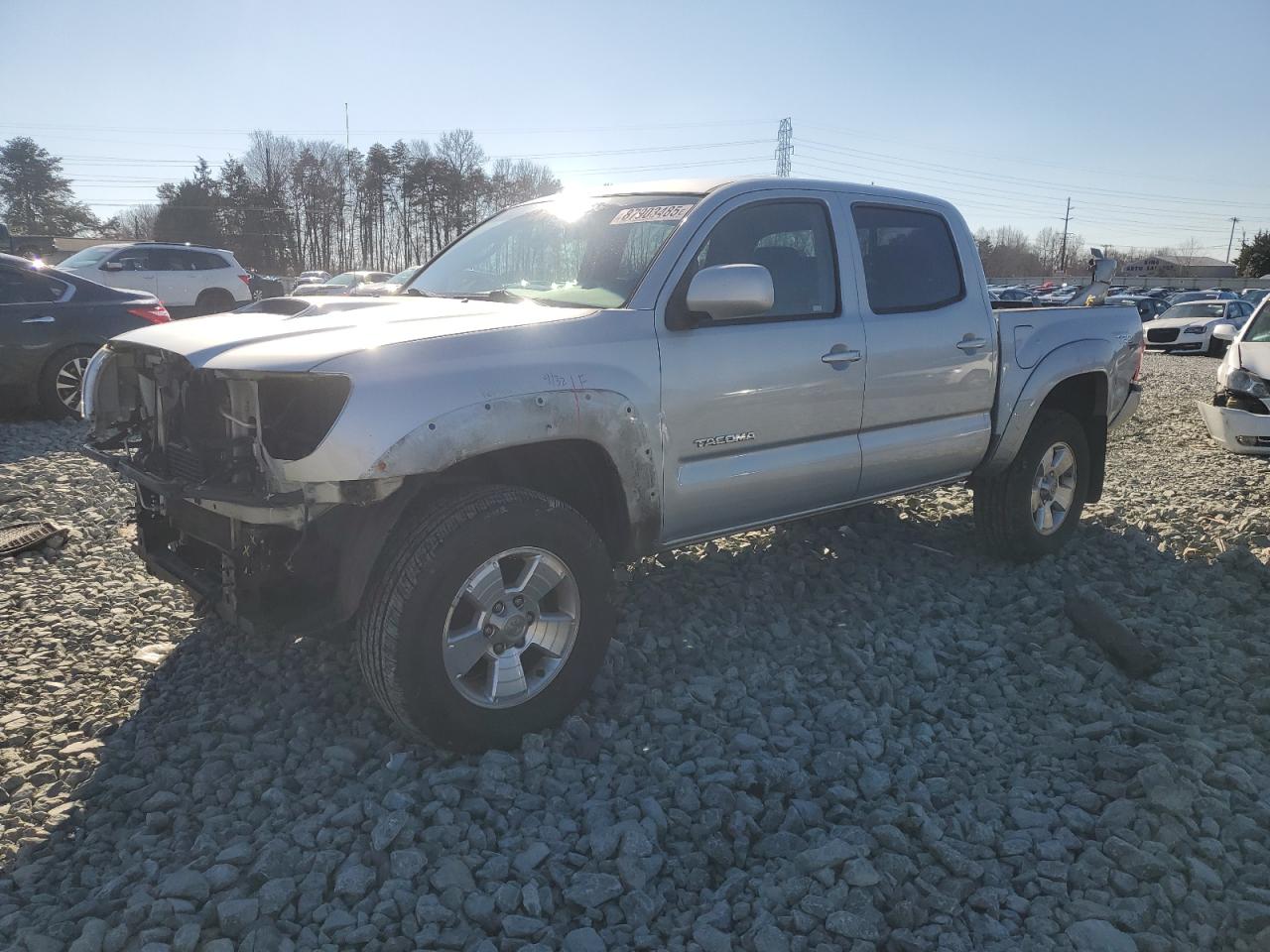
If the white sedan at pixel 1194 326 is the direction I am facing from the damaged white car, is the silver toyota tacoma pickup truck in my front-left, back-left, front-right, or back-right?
back-left

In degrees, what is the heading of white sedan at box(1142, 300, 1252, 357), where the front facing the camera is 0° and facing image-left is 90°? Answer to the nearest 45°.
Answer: approximately 45°

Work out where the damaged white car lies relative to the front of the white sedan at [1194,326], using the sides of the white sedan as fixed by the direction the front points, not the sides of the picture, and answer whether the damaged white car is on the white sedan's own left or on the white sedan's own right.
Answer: on the white sedan's own left

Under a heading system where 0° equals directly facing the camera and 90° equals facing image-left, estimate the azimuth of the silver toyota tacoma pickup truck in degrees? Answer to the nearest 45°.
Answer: approximately 45°

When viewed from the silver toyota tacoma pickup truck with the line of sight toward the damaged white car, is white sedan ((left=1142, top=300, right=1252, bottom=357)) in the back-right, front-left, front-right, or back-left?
front-left

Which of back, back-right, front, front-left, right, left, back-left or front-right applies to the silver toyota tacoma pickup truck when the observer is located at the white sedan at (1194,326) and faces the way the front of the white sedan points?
front-left

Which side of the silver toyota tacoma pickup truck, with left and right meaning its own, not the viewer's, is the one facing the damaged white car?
back

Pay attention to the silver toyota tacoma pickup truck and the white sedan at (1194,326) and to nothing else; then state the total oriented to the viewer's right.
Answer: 0
